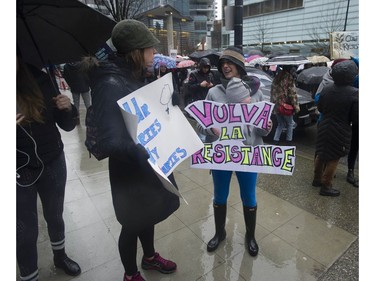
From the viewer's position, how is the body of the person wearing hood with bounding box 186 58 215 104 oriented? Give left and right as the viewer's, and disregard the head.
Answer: facing the viewer and to the right of the viewer

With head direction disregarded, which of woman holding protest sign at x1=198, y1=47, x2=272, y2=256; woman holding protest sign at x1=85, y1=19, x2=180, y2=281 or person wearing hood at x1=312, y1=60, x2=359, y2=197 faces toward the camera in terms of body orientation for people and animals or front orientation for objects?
woman holding protest sign at x1=198, y1=47, x2=272, y2=256

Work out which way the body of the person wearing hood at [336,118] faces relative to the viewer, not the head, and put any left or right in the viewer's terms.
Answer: facing away from the viewer and to the right of the viewer

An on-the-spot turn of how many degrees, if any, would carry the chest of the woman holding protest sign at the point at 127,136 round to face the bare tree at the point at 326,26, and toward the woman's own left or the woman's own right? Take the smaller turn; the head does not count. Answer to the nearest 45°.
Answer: approximately 45° to the woman's own left

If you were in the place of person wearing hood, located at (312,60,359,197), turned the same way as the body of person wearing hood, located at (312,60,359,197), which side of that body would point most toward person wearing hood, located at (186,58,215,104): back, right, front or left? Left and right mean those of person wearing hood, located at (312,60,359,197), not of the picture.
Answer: left

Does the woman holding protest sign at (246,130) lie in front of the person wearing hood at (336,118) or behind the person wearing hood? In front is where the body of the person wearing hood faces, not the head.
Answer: behind

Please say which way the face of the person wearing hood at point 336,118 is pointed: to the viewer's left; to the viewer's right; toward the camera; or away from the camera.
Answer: away from the camera

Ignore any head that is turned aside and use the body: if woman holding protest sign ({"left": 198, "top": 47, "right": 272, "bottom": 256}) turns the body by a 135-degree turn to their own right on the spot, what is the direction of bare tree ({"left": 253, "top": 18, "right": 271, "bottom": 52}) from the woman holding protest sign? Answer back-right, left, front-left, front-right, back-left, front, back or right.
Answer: front-right

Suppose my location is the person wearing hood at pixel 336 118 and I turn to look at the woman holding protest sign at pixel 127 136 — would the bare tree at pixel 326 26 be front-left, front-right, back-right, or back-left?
back-right

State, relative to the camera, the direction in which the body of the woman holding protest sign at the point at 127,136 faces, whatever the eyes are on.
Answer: to the viewer's right

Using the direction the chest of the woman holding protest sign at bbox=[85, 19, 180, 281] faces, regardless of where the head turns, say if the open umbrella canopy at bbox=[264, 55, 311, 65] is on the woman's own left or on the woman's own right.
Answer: on the woman's own left
